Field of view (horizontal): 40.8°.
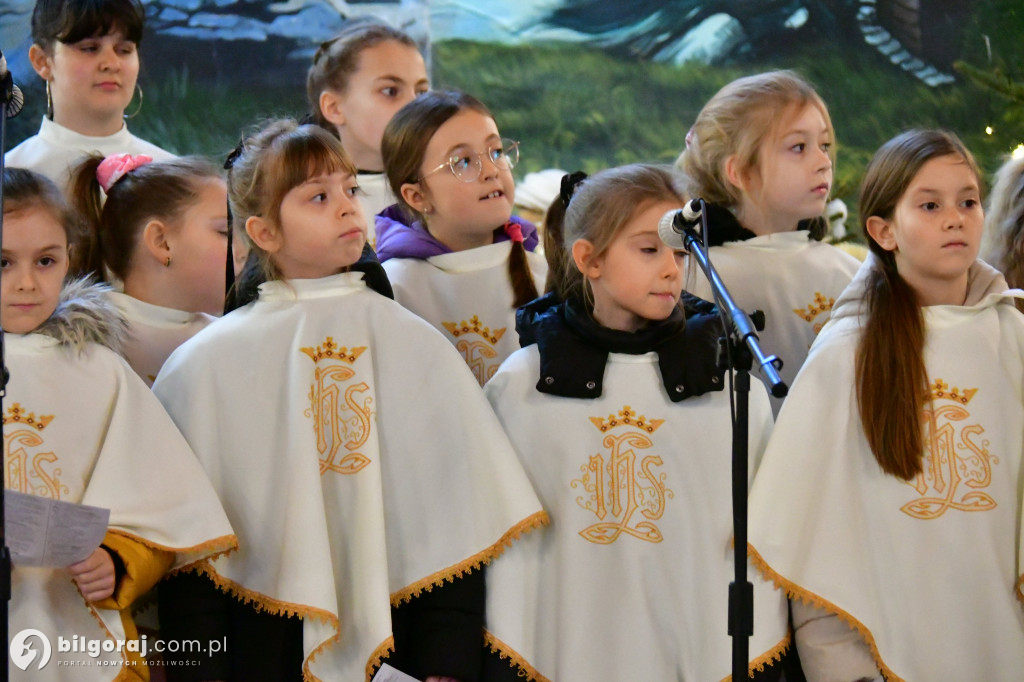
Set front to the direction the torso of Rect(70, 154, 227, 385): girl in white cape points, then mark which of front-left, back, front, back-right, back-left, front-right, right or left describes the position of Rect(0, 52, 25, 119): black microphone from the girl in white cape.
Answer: right

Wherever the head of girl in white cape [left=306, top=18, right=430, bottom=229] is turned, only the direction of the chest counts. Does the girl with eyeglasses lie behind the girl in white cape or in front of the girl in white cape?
in front

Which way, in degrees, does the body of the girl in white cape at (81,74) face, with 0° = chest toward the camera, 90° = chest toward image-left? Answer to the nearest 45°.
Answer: approximately 315°

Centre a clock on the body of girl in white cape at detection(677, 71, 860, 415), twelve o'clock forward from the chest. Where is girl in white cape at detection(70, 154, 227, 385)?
girl in white cape at detection(70, 154, 227, 385) is roughly at 4 o'clock from girl in white cape at detection(677, 71, 860, 415).

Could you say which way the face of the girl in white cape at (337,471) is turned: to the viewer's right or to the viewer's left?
to the viewer's right

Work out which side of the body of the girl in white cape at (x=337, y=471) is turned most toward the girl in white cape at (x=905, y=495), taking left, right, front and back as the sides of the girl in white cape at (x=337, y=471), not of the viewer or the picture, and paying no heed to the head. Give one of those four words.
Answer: left

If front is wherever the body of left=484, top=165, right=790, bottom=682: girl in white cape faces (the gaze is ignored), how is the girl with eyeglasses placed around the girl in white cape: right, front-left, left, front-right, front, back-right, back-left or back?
back-right

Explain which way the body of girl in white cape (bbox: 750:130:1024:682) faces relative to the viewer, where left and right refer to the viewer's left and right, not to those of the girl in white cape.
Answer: facing the viewer and to the right of the viewer

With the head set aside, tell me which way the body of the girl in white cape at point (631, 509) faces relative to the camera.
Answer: toward the camera

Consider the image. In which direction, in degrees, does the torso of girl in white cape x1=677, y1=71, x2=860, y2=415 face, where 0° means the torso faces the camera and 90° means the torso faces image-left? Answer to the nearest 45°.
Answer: approximately 315°
